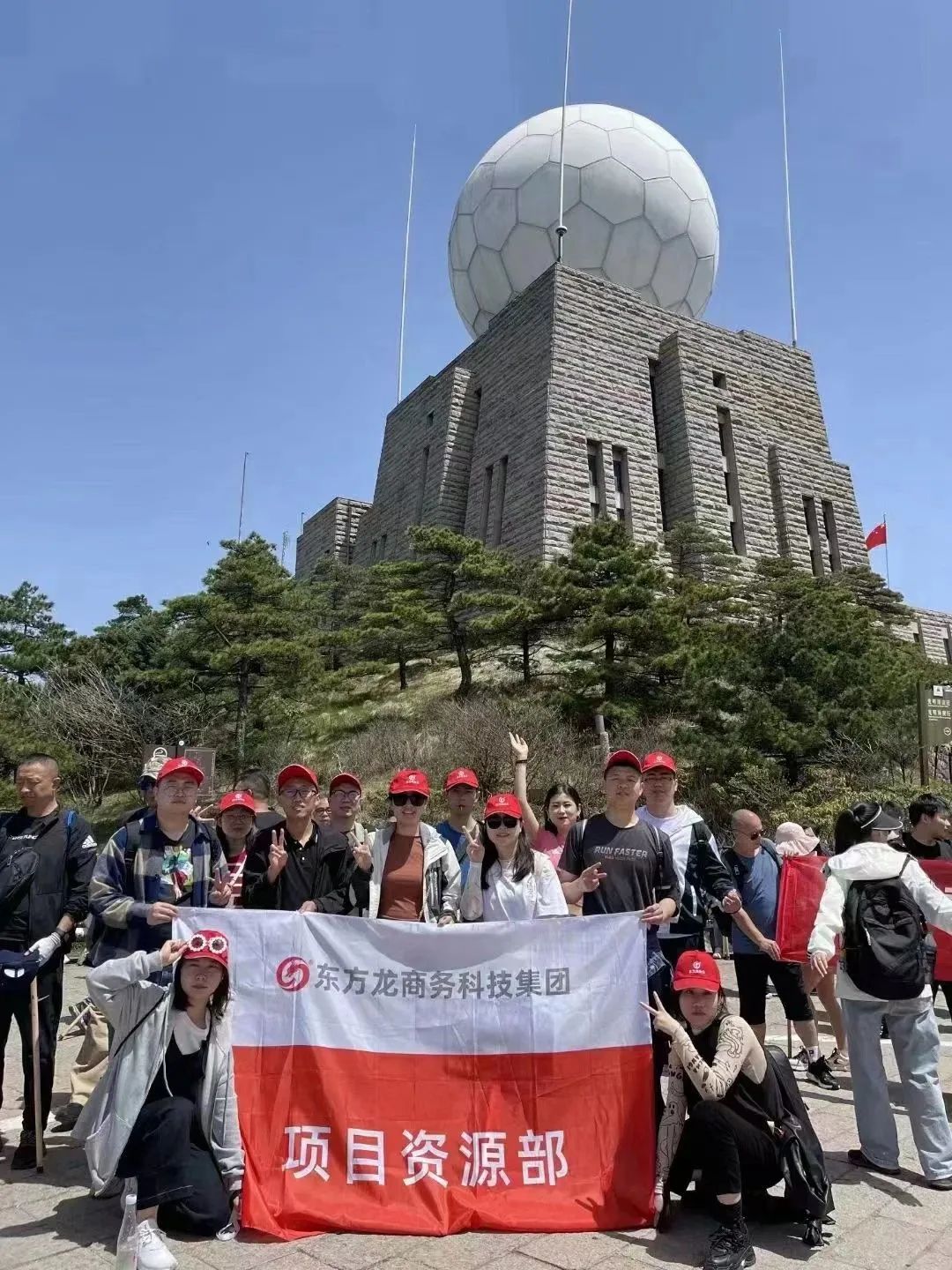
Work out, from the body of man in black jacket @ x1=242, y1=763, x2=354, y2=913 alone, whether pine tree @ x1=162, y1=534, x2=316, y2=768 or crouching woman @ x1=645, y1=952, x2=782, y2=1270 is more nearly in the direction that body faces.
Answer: the crouching woman

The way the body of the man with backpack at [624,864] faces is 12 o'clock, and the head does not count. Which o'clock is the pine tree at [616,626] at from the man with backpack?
The pine tree is roughly at 6 o'clock from the man with backpack.

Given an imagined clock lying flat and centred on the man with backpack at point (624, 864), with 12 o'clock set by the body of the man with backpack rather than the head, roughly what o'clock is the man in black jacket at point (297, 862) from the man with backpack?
The man in black jacket is roughly at 3 o'clock from the man with backpack.

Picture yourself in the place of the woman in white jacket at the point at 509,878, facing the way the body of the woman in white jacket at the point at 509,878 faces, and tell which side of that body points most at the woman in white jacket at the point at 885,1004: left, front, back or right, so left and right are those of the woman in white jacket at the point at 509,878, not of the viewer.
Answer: left

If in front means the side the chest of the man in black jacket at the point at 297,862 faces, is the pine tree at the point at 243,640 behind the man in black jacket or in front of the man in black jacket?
behind

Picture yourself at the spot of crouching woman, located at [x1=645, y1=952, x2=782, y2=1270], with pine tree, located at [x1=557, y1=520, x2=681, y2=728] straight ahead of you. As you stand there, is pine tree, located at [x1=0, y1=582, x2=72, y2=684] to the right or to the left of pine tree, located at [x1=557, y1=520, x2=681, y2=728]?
left
